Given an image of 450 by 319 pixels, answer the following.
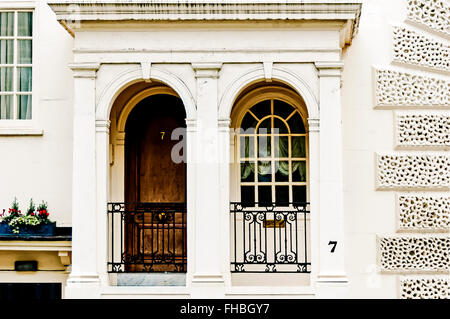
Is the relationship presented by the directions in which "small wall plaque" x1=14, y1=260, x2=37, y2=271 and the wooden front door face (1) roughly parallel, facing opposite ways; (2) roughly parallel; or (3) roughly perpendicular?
roughly parallel

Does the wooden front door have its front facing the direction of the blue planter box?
no

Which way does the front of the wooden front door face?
toward the camera

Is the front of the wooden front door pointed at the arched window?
no

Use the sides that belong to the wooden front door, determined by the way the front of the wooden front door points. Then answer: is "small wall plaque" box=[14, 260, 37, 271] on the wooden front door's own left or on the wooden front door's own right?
on the wooden front door's own right

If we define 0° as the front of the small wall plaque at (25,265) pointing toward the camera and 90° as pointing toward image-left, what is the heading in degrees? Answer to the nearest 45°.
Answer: approximately 0°

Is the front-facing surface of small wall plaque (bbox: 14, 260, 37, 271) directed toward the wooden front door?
no

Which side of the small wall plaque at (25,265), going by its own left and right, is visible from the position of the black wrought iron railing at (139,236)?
left

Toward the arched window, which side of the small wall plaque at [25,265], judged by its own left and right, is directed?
left

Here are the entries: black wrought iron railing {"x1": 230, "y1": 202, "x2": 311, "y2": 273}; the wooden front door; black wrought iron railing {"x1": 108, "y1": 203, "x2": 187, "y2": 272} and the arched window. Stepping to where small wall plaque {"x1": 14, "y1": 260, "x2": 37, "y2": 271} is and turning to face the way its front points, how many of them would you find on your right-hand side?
0

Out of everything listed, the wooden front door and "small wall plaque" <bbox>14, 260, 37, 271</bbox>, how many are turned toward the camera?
2
